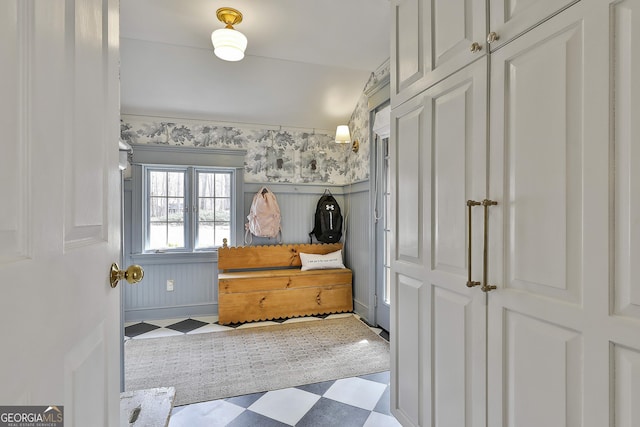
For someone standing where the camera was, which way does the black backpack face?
facing the viewer

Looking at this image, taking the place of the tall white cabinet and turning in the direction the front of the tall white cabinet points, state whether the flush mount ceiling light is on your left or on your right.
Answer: on your right

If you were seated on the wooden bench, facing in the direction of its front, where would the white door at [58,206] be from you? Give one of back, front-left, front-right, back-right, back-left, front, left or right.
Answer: front

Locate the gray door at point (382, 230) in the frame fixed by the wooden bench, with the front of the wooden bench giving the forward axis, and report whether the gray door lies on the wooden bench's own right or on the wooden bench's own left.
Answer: on the wooden bench's own left

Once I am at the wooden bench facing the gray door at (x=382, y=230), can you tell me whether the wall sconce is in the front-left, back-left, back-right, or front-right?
front-left

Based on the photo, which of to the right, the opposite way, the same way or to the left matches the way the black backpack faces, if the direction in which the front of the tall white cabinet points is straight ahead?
to the left

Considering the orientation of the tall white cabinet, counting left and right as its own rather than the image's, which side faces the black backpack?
right

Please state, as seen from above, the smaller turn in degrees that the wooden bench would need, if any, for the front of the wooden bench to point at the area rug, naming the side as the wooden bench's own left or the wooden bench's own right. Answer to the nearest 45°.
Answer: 0° — it already faces it

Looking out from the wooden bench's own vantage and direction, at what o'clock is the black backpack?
The black backpack is roughly at 8 o'clock from the wooden bench.

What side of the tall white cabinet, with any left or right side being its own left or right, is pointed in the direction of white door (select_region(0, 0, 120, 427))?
front

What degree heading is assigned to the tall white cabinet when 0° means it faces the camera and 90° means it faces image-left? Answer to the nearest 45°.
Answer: approximately 45°

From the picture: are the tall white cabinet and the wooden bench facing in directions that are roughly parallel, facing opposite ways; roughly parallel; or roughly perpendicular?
roughly perpendicular

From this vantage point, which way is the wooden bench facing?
toward the camera
